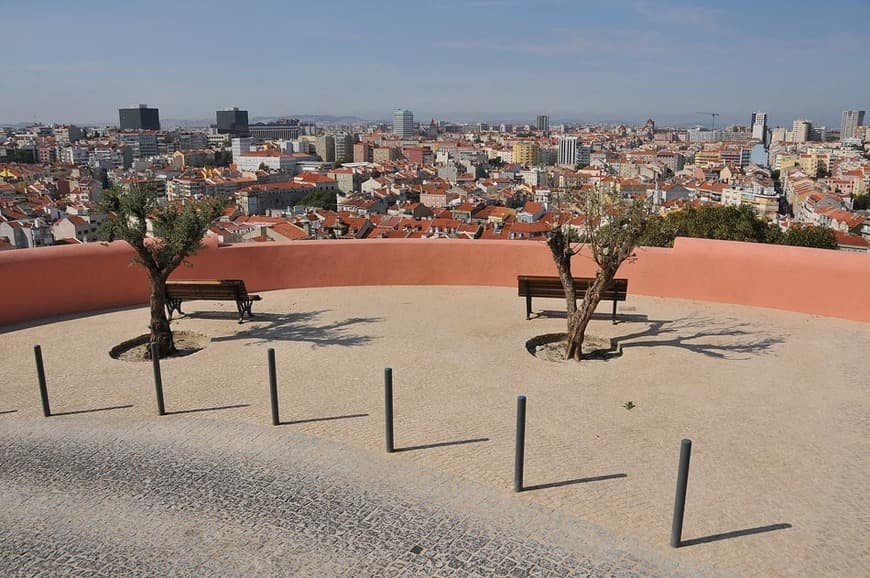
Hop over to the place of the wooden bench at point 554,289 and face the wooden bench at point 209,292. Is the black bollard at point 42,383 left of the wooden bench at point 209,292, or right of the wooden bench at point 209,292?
left

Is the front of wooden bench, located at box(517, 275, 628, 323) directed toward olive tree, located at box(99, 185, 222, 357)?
no

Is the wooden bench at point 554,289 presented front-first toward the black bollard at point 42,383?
no

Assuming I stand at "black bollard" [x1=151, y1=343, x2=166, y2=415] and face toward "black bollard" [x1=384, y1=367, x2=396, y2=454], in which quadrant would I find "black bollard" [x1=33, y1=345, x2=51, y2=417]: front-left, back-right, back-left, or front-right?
back-right
